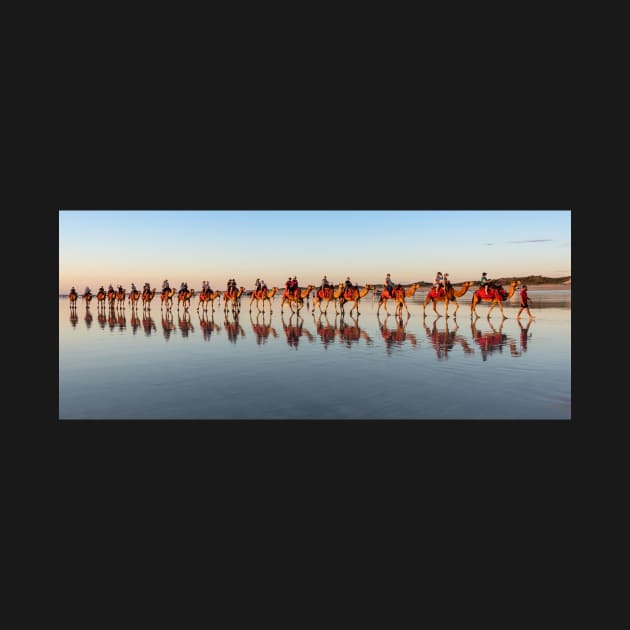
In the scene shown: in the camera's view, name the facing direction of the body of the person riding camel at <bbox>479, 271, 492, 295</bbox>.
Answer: to the viewer's right
